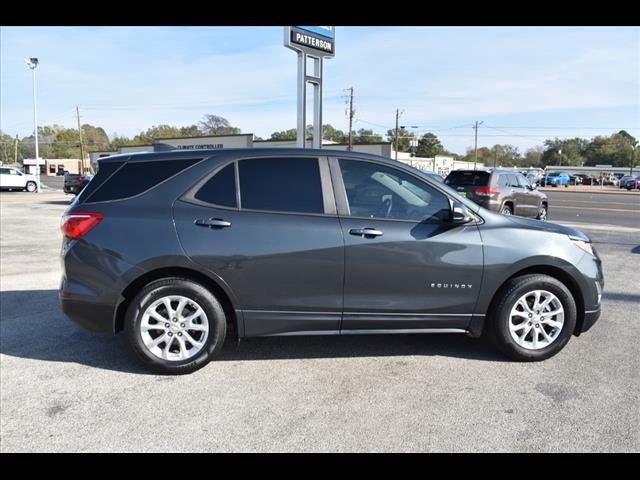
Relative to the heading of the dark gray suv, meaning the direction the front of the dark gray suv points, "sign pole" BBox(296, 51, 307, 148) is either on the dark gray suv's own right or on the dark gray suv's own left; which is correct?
on the dark gray suv's own left

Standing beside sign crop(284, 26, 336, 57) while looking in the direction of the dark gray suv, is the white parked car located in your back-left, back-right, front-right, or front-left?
back-right

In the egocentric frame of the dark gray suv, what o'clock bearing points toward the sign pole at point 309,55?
The sign pole is roughly at 9 o'clock from the dark gray suv.

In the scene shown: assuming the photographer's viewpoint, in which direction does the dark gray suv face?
facing to the right of the viewer

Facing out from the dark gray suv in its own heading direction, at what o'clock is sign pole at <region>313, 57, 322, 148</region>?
The sign pole is roughly at 9 o'clock from the dark gray suv.

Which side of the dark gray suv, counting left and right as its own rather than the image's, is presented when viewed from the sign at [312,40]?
left
